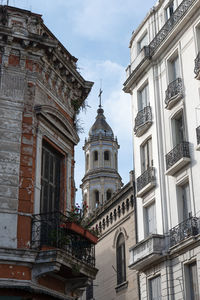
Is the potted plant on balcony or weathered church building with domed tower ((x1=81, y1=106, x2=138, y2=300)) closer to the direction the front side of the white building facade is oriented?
the potted plant on balcony

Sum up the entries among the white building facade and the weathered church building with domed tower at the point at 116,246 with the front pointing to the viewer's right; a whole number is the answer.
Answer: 0

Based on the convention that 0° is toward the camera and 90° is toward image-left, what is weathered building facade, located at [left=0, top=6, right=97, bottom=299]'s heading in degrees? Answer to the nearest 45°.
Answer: approximately 315°

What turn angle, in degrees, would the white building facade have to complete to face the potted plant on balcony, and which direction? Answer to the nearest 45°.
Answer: approximately 45° to its left

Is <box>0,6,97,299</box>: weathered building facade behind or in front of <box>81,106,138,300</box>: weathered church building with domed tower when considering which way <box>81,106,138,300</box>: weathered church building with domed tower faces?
in front

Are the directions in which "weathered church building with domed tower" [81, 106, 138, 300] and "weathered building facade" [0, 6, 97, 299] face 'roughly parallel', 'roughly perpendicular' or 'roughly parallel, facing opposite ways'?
roughly perpendicular

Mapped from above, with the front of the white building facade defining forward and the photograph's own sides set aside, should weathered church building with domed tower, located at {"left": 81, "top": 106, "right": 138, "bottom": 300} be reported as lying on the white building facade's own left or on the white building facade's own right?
on the white building facade's own right

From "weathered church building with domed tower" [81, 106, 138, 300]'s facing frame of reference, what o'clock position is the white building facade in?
The white building facade is roughly at 10 o'clock from the weathered church building with domed tower.
